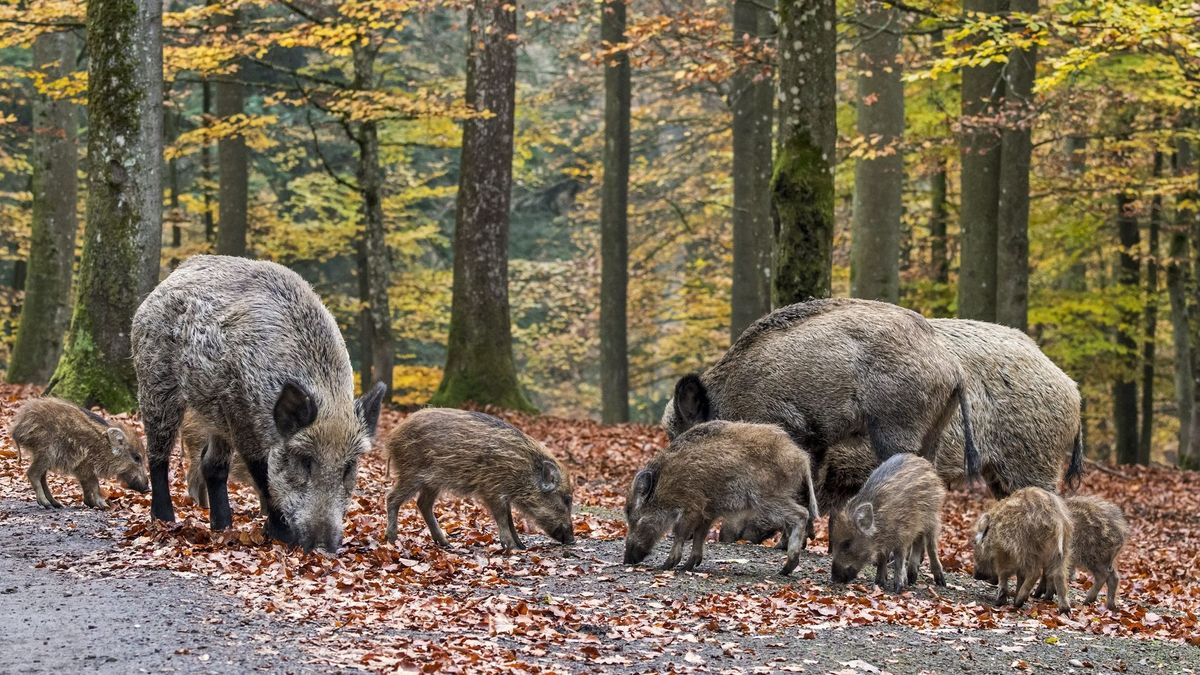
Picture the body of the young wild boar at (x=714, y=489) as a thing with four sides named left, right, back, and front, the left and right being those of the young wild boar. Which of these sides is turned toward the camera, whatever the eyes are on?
left

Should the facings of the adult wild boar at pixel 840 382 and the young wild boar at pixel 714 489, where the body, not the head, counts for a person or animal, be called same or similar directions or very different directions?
same or similar directions

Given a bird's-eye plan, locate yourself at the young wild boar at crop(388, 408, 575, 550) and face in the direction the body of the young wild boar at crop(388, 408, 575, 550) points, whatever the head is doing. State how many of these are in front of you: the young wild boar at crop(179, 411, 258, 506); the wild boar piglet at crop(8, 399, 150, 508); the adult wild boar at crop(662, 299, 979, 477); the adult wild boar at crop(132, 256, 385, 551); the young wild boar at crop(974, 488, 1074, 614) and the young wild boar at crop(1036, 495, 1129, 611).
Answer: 3

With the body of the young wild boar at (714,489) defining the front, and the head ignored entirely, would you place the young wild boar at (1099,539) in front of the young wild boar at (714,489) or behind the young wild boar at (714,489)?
behind

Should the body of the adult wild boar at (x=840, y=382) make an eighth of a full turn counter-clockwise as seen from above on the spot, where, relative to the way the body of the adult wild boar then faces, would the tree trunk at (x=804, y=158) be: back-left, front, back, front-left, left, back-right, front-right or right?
back-right

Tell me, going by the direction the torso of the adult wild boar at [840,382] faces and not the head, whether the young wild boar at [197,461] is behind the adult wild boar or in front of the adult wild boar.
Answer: in front

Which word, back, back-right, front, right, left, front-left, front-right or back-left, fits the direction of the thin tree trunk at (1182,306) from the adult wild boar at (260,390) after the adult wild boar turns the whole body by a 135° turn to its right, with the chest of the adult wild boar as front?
back-right

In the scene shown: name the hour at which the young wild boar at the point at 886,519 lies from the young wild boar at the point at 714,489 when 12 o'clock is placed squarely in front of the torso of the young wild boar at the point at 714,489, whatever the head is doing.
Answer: the young wild boar at the point at 886,519 is roughly at 6 o'clock from the young wild boar at the point at 714,489.

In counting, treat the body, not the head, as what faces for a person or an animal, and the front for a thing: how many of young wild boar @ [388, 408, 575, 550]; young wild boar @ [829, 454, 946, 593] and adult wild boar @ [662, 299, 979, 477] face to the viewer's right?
1

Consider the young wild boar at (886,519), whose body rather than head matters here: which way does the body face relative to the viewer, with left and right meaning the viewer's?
facing the viewer and to the left of the viewer

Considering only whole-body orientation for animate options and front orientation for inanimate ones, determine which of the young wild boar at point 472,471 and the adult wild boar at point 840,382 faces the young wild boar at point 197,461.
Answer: the adult wild boar

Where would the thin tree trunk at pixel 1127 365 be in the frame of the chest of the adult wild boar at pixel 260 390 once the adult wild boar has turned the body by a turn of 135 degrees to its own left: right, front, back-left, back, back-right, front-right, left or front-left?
front-right

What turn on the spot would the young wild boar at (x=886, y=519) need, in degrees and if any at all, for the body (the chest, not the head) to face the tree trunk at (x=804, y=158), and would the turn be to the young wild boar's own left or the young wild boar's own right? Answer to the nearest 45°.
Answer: approximately 135° to the young wild boar's own right

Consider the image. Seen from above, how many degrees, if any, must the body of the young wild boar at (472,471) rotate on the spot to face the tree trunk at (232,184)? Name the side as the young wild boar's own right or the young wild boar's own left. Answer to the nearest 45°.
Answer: approximately 90° to the young wild boar's own left

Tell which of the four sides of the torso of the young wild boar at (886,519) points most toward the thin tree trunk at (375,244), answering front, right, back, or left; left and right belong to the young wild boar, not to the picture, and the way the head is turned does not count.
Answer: right

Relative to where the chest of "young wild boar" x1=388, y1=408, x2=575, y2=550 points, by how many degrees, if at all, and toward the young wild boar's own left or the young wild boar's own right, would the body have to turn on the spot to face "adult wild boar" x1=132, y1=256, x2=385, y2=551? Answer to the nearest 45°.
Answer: approximately 135° to the young wild boar's own right

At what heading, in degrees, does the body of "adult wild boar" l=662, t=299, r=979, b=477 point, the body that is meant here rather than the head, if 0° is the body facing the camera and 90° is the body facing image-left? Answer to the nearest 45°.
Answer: approximately 90°

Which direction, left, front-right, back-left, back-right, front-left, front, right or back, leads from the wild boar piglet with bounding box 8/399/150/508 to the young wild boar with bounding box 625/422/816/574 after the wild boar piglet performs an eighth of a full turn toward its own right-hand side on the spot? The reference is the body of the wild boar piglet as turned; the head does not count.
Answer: front

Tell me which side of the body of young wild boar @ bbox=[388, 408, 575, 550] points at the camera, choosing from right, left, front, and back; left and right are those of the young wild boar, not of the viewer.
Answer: right

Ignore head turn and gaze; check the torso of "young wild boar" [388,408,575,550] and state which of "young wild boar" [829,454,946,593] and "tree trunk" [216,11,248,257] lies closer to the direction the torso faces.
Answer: the young wild boar

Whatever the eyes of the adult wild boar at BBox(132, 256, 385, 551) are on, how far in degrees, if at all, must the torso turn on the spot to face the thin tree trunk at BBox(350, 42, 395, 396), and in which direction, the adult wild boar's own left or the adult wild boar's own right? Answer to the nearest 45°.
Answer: approximately 135° to the adult wild boar's own left
